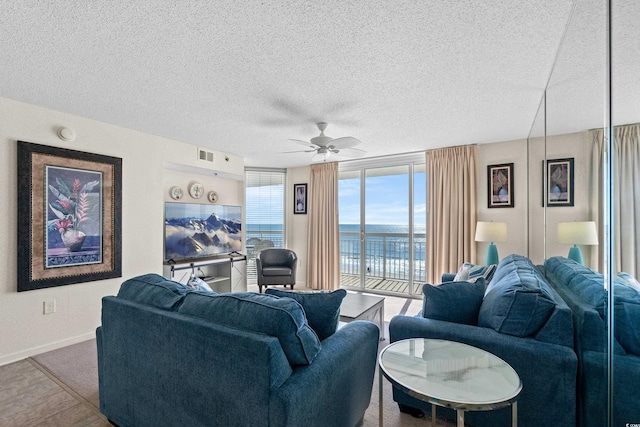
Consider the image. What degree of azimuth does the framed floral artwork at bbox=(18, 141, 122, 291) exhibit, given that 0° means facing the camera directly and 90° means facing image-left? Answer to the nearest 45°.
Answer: approximately 315°

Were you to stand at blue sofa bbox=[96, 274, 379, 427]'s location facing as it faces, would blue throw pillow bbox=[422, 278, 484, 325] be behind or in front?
in front

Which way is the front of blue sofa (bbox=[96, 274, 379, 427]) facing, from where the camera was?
facing away from the viewer and to the right of the viewer

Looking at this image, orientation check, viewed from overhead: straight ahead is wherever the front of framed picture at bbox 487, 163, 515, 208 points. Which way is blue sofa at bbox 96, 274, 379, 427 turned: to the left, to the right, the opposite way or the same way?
the opposite way

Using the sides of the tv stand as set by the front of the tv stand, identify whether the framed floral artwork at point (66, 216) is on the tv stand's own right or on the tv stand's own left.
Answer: on the tv stand's own right

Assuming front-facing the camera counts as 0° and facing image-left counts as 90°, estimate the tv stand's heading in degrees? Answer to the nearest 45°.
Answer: approximately 315°

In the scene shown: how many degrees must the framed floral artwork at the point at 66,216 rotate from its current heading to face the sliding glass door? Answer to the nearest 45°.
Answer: approximately 45° to its left

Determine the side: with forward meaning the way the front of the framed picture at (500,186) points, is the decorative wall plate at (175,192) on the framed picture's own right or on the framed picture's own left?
on the framed picture's own right

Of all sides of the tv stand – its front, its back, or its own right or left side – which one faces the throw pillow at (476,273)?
front

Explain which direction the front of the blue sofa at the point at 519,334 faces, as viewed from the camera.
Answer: facing to the left of the viewer

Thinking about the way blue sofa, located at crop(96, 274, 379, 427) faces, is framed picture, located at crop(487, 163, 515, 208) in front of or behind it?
in front

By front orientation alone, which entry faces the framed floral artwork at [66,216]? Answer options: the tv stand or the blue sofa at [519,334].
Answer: the blue sofa

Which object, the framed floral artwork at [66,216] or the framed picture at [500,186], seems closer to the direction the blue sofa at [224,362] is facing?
the framed picture

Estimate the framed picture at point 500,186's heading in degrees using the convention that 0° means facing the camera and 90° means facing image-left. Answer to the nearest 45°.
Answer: approximately 0°

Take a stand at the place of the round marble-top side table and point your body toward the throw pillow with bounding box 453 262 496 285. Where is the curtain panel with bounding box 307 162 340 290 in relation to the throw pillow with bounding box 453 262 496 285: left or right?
left
